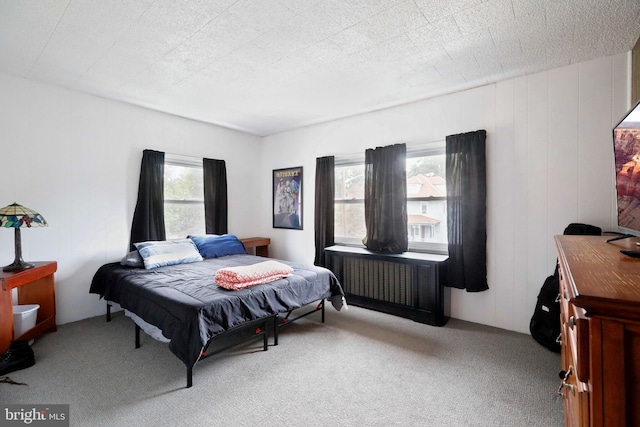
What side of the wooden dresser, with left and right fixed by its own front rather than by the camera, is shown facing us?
left

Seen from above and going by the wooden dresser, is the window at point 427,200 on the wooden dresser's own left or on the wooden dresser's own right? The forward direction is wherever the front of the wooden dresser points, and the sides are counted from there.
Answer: on the wooden dresser's own right

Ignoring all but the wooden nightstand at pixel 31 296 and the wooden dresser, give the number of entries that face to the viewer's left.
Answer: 1

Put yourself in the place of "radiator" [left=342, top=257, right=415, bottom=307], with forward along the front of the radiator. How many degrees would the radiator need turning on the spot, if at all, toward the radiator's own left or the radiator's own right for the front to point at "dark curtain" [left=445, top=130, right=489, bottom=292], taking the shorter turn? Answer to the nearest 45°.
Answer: approximately 135° to the radiator's own left

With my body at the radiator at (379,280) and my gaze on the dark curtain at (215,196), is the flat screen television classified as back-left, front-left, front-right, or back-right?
back-left

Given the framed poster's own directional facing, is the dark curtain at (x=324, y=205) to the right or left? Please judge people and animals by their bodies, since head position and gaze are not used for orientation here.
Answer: on its left

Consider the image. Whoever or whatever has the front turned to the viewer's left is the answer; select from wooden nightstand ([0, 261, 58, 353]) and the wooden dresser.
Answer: the wooden dresser

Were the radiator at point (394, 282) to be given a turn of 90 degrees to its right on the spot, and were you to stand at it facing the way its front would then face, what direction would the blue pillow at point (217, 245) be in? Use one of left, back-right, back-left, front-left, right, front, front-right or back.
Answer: front-left

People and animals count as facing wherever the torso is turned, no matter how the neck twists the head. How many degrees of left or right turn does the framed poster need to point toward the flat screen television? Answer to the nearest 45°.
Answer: approximately 90° to its left

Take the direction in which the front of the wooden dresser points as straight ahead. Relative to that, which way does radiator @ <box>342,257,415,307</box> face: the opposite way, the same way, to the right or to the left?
to the left

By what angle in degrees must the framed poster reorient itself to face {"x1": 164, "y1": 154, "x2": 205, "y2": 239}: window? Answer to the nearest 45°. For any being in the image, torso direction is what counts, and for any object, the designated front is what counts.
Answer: approximately 45° to its right

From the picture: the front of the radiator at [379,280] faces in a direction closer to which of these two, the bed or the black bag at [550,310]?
the bed

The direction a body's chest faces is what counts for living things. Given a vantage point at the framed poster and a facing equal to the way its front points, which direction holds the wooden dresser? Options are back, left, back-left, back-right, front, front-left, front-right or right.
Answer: front-left

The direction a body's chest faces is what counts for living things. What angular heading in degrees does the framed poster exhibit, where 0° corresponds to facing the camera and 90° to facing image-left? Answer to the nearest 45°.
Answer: approximately 45°

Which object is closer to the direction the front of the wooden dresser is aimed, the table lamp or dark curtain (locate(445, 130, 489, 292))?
the table lamp

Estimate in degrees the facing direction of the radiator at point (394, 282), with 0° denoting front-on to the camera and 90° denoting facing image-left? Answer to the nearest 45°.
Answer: approximately 45°
